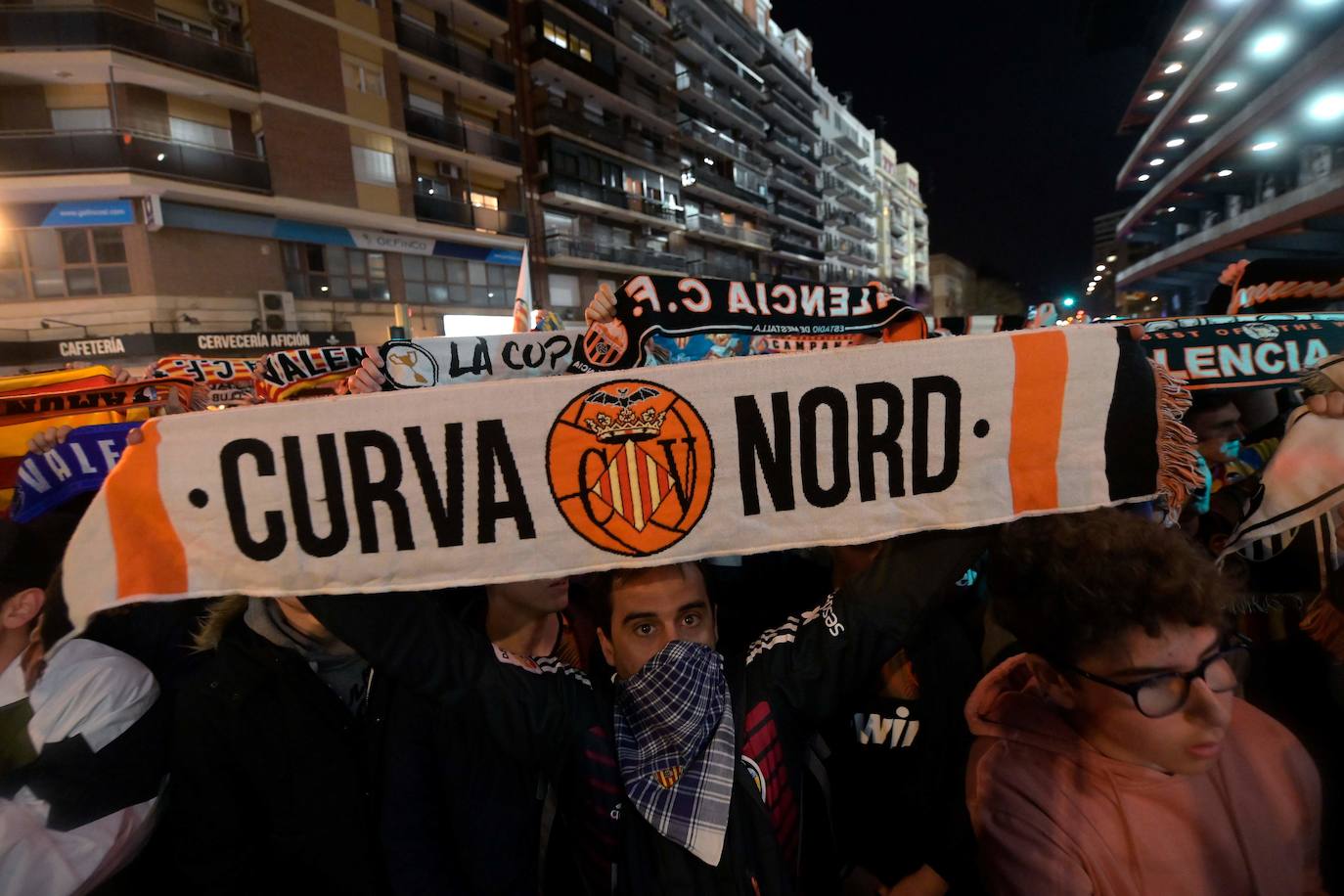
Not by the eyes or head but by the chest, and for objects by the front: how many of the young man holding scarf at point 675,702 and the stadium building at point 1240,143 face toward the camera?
1

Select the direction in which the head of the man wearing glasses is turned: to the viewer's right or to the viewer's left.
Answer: to the viewer's right

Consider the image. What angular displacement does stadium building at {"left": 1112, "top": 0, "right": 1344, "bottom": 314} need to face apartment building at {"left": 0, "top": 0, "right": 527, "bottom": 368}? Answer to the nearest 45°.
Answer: approximately 45° to its left

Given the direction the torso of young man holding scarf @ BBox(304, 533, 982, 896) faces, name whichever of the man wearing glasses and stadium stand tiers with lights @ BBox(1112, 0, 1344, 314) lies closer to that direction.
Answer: the man wearing glasses

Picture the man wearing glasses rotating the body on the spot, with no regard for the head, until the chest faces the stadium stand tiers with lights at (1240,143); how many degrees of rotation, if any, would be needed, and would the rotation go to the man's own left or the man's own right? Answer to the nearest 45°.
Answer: approximately 135° to the man's own left

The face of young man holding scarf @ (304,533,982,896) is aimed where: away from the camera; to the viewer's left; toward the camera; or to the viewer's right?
toward the camera

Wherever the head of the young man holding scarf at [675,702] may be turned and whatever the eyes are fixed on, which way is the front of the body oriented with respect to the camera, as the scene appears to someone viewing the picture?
toward the camera

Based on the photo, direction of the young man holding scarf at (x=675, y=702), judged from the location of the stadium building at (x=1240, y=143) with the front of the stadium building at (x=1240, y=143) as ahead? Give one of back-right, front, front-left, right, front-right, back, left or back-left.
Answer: left

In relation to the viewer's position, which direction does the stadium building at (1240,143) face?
facing to the left of the viewer

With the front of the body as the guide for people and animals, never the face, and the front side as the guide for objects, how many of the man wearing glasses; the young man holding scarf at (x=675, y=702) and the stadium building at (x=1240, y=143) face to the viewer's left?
1

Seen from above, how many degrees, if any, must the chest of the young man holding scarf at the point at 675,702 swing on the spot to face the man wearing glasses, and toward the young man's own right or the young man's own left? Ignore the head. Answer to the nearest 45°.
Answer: approximately 90° to the young man's own left

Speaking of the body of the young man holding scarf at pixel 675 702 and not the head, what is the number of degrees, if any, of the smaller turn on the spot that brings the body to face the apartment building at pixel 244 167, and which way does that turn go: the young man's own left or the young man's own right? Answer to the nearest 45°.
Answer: approximately 135° to the young man's own right
